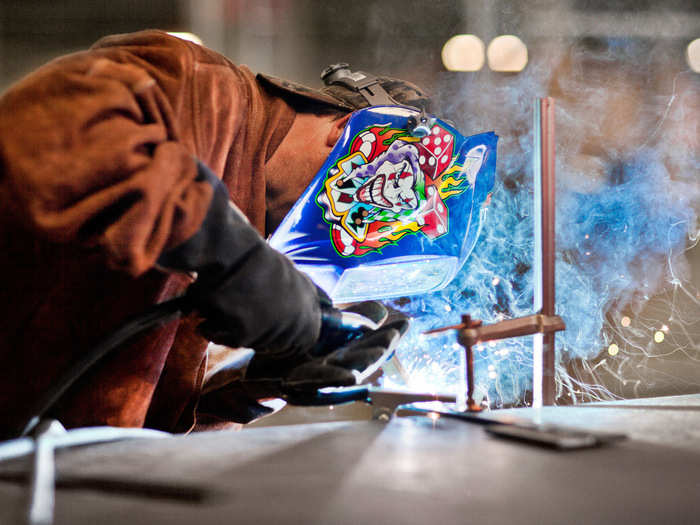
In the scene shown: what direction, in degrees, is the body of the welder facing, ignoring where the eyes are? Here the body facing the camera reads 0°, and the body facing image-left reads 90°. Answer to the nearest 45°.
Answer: approximately 270°
